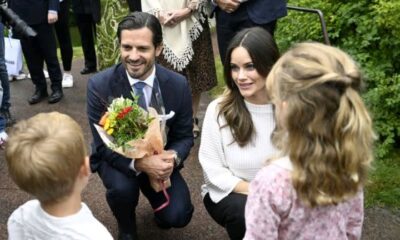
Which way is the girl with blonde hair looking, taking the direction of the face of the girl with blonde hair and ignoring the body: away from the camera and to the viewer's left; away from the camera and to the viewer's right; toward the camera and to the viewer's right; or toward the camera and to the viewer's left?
away from the camera and to the viewer's left

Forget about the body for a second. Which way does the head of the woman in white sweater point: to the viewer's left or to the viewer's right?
to the viewer's right

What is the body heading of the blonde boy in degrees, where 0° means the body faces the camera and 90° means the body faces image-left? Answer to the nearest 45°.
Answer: approximately 225°

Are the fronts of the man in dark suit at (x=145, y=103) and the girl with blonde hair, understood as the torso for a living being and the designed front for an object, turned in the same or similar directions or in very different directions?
very different directions

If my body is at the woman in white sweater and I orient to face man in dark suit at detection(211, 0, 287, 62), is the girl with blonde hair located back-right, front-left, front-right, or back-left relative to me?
back-right

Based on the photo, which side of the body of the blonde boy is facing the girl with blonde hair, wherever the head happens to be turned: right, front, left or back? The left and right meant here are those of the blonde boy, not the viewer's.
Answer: right

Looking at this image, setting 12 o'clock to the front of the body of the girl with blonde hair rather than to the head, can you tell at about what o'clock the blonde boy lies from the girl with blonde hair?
The blonde boy is roughly at 10 o'clock from the girl with blonde hair.

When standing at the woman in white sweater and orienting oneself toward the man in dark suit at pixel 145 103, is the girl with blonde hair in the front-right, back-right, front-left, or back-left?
back-left

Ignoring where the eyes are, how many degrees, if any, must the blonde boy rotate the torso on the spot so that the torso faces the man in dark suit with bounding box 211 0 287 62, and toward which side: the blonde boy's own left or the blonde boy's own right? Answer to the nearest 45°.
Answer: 0° — they already face them

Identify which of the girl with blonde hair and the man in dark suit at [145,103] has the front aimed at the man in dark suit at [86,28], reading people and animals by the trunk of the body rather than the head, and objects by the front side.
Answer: the girl with blonde hair

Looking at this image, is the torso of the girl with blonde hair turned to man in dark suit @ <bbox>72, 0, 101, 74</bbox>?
yes
